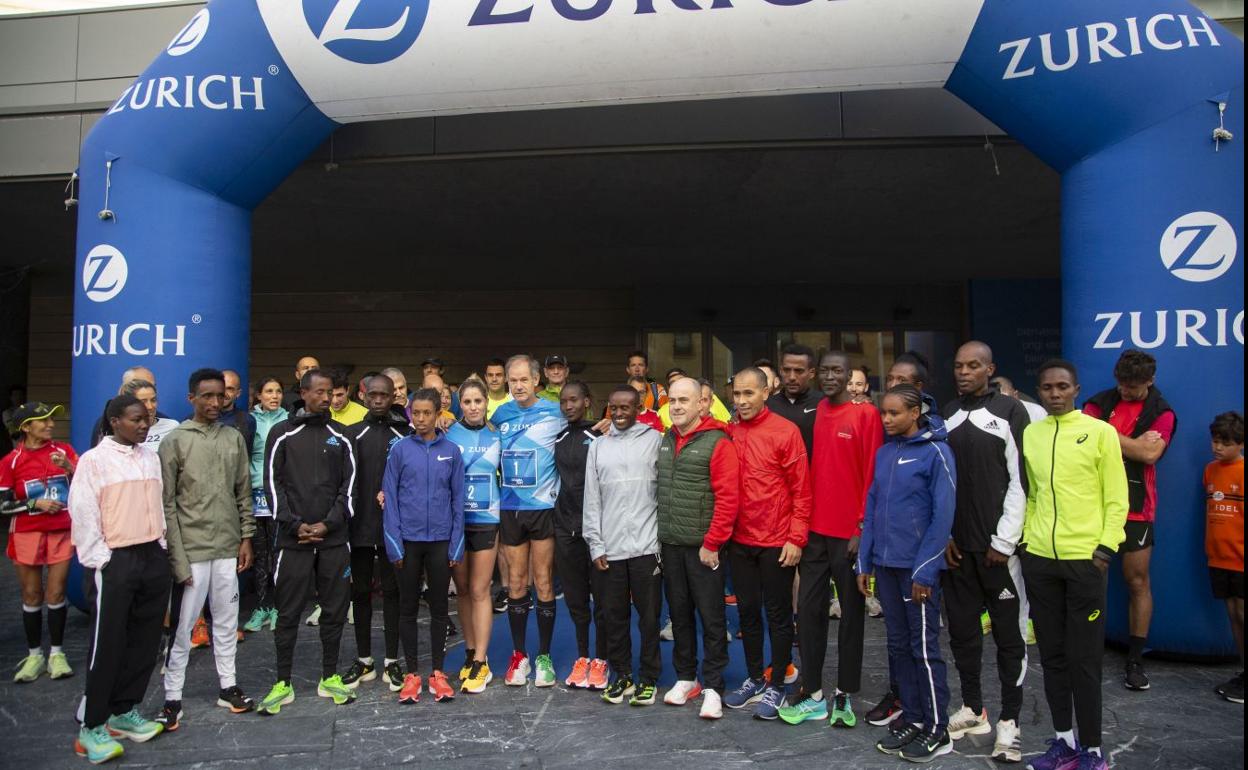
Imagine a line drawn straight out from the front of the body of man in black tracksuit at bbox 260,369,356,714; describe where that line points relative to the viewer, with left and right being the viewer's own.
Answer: facing the viewer

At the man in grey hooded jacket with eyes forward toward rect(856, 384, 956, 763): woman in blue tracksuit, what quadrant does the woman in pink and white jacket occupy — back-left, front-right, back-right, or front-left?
back-right

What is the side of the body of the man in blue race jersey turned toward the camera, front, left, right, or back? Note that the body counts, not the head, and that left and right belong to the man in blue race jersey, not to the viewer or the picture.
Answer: front

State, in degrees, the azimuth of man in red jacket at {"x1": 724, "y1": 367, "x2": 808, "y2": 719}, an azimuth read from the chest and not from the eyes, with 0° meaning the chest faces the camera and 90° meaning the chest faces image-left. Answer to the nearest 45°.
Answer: approximately 45°

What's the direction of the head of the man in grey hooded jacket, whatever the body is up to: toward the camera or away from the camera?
toward the camera

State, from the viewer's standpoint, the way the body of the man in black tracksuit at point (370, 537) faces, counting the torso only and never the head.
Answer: toward the camera

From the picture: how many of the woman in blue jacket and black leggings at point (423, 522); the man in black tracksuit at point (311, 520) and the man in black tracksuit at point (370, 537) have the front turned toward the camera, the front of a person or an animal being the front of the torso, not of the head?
3

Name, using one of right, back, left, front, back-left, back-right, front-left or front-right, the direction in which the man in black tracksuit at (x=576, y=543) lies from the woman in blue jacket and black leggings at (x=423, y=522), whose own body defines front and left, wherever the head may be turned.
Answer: left

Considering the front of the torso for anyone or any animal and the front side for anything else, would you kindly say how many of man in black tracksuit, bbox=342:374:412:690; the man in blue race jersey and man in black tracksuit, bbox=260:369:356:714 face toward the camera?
3

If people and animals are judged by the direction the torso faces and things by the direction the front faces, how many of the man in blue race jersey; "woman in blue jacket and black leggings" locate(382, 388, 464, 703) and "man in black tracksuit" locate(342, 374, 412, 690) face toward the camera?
3

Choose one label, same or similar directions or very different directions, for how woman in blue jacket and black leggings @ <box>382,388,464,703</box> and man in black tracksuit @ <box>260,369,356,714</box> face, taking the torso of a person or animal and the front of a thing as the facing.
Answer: same or similar directions

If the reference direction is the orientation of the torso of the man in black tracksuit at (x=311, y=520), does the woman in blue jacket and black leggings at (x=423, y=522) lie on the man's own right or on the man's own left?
on the man's own left

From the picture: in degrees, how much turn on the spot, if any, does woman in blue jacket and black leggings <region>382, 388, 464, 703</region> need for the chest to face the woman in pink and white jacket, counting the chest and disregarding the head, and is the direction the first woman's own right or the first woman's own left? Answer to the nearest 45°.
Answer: approximately 90° to the first woman's own right

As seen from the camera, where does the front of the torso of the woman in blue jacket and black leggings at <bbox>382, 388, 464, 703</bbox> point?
toward the camera

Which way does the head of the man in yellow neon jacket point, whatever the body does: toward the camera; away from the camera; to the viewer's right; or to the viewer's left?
toward the camera

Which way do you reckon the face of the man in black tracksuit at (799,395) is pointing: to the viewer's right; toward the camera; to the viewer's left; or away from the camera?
toward the camera
